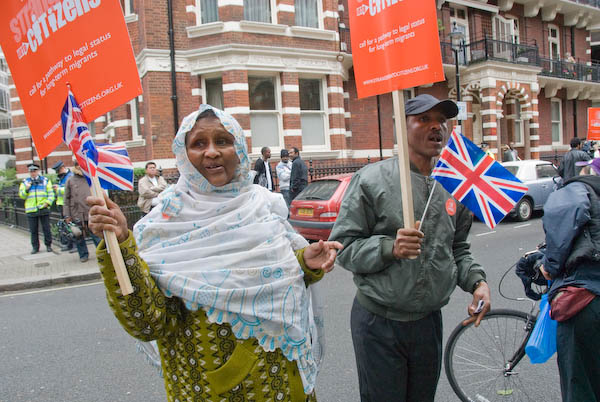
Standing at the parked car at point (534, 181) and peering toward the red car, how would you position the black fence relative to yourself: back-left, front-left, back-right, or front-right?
front-right

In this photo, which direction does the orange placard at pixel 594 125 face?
toward the camera

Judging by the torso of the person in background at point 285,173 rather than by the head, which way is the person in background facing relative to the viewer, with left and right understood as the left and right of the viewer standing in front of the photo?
facing the viewer

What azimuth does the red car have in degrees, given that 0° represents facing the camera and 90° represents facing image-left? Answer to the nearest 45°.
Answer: approximately 225°

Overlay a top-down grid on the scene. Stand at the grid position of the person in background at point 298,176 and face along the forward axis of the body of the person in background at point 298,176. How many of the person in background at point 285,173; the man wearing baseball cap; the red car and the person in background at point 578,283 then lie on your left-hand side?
3

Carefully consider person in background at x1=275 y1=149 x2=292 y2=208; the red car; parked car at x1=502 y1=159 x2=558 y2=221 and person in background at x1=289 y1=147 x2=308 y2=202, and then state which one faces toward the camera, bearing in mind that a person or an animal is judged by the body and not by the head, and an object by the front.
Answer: person in background at x1=275 y1=149 x2=292 y2=208
